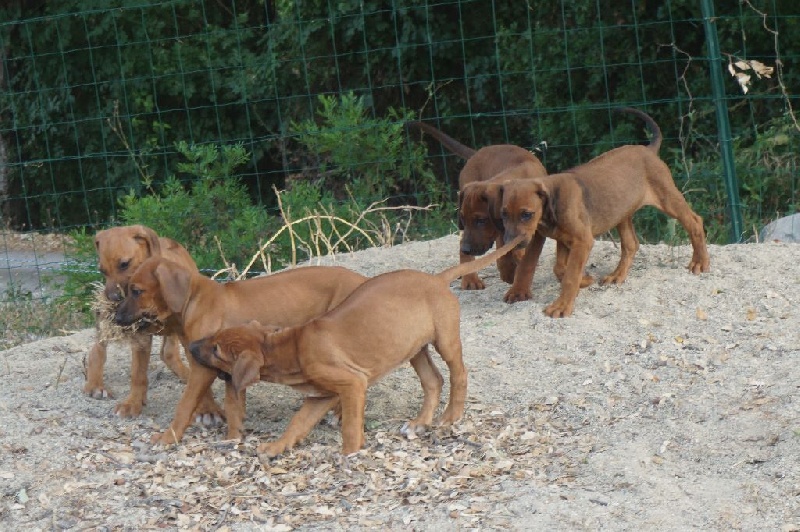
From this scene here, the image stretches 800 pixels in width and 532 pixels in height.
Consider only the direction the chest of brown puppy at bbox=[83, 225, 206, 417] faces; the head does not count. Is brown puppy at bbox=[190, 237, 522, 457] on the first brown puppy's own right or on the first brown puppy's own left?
on the first brown puppy's own left

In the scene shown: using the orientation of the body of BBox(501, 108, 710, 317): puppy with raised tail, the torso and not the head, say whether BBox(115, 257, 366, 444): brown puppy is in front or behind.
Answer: in front

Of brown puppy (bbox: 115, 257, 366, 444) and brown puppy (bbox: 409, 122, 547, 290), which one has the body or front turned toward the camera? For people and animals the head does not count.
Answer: brown puppy (bbox: 409, 122, 547, 290)

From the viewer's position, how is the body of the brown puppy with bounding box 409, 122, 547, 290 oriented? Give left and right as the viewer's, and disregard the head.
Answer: facing the viewer

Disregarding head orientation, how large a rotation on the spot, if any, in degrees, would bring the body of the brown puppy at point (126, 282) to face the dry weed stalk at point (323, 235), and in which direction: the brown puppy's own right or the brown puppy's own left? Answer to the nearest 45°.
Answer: approximately 180°

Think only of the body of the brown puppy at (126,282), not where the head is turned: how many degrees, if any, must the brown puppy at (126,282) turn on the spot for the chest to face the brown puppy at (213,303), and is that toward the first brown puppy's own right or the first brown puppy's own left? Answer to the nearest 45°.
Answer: approximately 90° to the first brown puppy's own left

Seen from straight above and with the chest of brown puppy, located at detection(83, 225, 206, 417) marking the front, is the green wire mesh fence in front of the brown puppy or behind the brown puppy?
behind

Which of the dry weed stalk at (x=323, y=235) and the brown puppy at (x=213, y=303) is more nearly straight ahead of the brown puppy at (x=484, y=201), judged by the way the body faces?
the brown puppy

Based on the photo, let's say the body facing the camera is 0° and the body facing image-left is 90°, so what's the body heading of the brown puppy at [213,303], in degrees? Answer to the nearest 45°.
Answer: approximately 90°

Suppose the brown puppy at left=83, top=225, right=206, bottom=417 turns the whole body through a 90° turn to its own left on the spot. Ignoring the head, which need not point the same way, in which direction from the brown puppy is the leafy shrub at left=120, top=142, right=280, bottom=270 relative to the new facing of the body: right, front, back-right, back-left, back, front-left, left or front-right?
back-left

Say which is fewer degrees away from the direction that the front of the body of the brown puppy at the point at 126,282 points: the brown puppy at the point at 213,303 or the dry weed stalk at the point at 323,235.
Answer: the brown puppy

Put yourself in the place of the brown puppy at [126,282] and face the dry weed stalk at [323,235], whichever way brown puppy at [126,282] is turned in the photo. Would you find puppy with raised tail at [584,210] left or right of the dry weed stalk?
right

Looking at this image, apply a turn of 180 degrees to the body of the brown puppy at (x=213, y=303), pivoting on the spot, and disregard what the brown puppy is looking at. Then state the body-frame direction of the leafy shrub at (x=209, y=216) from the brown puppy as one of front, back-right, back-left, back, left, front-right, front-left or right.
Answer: left

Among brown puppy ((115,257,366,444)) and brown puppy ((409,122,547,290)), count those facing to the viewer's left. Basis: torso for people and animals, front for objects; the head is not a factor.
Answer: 1

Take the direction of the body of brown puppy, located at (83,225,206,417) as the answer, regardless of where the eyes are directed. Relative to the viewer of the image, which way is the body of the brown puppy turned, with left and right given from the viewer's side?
facing the viewer and to the left of the viewer

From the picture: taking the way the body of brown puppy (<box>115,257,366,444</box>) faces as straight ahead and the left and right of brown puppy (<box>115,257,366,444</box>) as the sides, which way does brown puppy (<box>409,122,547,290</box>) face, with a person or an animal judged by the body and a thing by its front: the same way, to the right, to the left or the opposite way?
to the left
